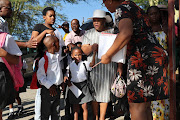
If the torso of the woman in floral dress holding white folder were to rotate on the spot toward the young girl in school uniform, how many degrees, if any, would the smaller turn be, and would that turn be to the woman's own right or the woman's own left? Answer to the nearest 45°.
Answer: approximately 45° to the woman's own right

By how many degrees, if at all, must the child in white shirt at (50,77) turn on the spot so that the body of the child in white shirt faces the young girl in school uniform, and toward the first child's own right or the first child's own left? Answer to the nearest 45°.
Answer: approximately 90° to the first child's own left

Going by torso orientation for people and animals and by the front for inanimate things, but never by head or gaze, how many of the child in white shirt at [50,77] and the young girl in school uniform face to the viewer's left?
0

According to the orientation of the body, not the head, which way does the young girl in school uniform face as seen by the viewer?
toward the camera

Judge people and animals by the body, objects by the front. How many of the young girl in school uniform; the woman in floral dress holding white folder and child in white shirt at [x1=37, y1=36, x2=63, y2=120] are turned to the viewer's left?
1

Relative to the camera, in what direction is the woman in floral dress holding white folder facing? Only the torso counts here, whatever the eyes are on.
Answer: to the viewer's left

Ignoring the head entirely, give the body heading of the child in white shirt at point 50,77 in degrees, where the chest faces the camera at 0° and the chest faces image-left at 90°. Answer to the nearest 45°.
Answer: approximately 315°

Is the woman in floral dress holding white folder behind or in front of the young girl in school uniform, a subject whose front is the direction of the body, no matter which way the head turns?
in front

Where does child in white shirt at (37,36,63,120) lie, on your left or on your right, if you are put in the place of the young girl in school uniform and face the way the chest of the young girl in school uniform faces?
on your right

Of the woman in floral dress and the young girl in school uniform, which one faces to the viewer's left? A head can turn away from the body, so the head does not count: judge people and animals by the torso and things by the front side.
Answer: the woman in floral dress

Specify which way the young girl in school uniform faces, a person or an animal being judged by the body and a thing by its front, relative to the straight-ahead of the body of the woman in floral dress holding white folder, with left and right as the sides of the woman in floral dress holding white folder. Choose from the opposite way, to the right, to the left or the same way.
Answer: to the left

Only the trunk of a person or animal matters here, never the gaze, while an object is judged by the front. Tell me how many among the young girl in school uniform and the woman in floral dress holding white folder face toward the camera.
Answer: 1
